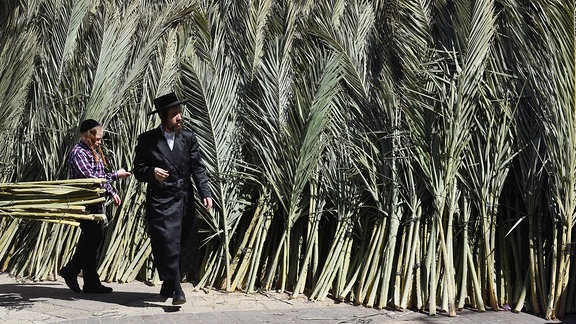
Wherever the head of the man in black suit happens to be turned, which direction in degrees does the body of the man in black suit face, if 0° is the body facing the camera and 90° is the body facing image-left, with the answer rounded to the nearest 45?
approximately 0°
